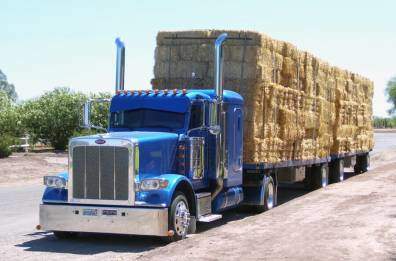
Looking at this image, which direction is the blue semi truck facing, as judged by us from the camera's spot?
facing the viewer and to the left of the viewer

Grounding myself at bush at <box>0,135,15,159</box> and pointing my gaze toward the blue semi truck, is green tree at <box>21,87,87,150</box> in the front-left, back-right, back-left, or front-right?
back-left

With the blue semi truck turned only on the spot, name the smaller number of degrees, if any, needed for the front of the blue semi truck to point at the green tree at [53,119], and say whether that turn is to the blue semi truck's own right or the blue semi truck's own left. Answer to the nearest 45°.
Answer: approximately 135° to the blue semi truck's own right

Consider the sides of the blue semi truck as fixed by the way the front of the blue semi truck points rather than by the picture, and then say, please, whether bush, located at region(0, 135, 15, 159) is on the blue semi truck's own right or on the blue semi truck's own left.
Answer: on the blue semi truck's own right
